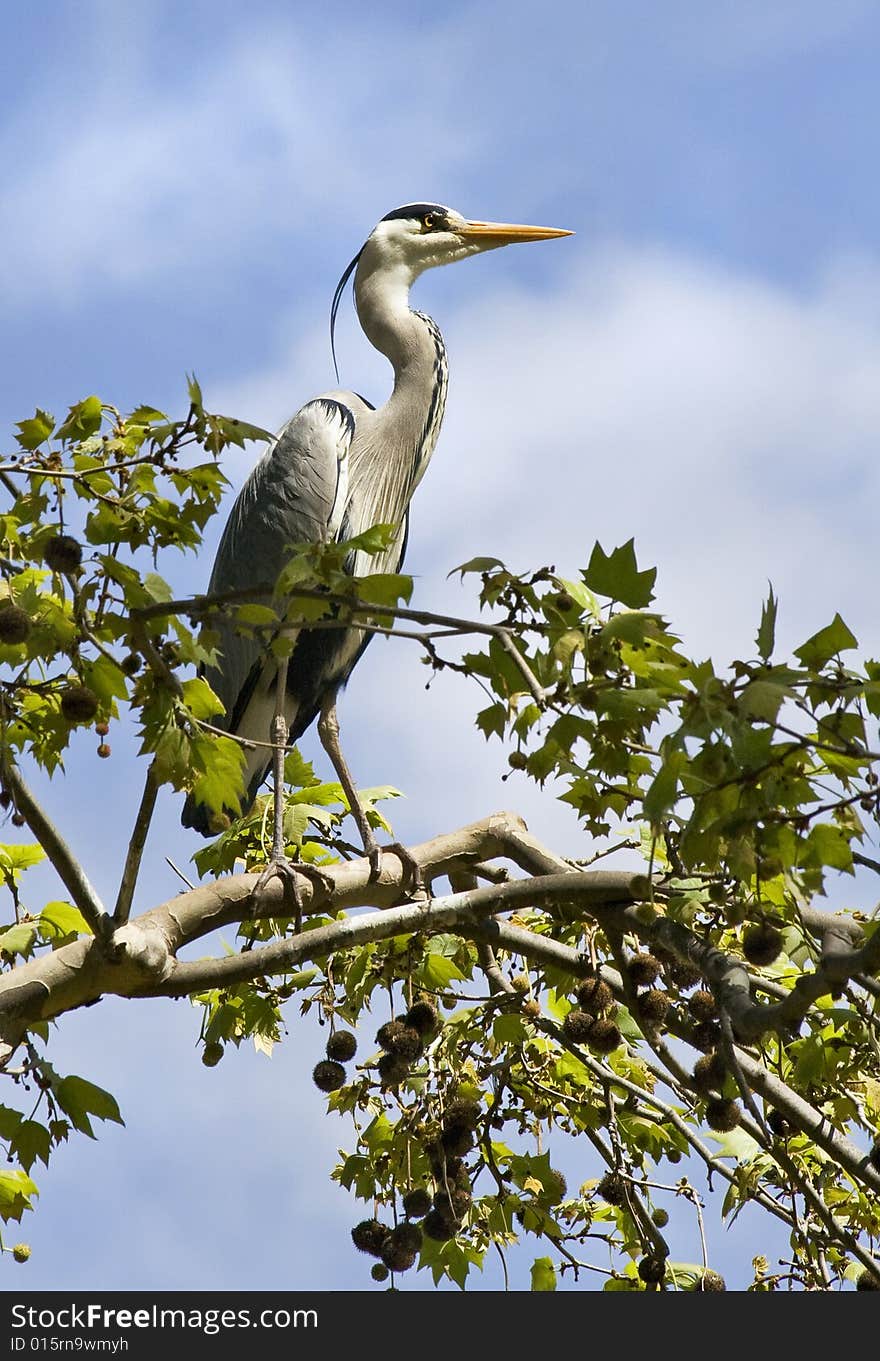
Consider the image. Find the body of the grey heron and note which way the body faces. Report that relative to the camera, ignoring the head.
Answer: to the viewer's right
